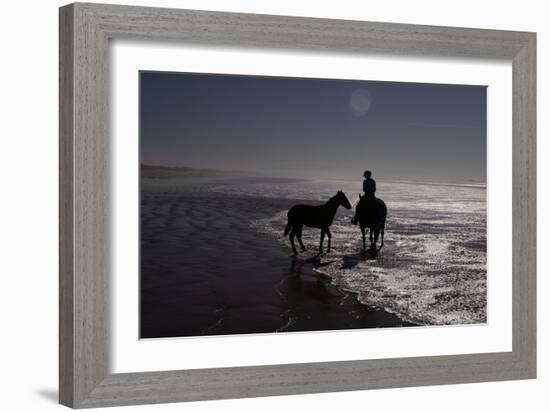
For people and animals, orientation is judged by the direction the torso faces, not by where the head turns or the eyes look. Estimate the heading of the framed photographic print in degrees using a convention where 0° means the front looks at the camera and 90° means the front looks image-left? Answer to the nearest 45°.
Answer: approximately 315°
